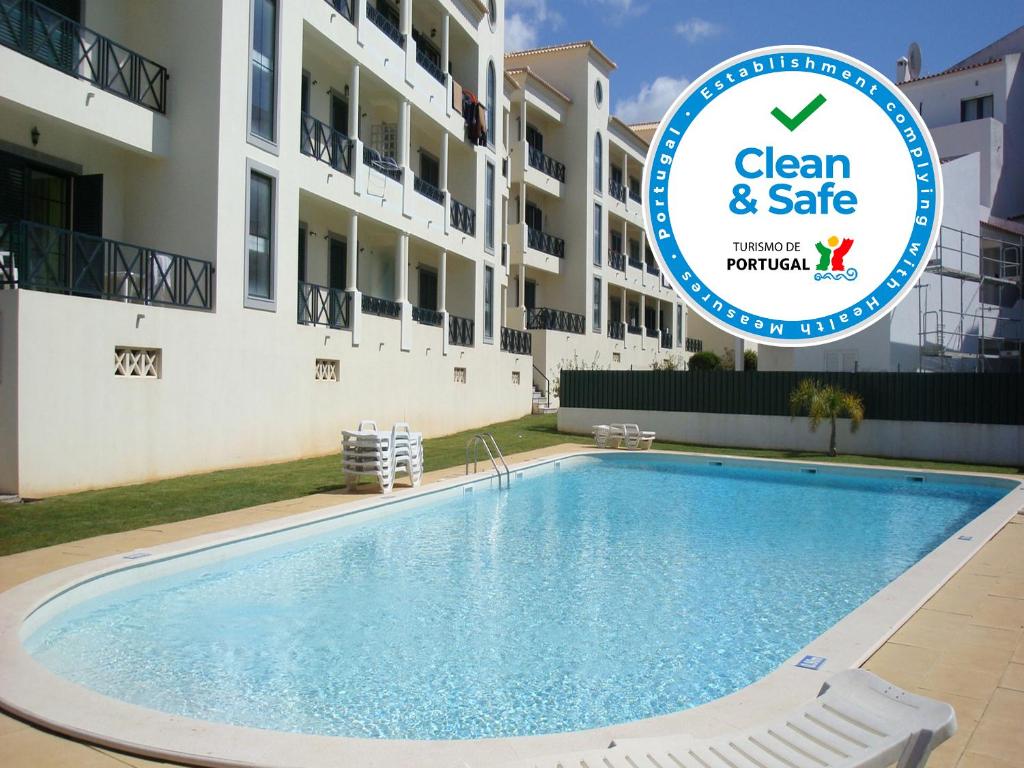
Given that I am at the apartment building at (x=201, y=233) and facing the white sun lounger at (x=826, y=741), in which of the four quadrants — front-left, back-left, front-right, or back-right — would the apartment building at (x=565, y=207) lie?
back-left

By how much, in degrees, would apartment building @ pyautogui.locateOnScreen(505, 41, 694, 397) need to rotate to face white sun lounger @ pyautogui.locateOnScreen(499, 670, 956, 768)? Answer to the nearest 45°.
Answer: approximately 45° to its right

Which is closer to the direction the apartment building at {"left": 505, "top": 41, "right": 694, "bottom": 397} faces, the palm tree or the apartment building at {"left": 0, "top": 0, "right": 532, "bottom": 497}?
the palm tree

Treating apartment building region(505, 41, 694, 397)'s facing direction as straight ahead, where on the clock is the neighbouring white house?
The neighbouring white house is roughly at 11 o'clock from the apartment building.

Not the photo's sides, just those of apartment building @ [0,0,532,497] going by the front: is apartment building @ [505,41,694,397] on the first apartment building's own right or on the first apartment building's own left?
on the first apartment building's own left

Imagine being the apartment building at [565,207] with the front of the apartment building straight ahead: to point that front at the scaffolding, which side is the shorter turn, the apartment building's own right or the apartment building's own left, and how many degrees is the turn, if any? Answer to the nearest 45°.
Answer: approximately 45° to the apartment building's own left

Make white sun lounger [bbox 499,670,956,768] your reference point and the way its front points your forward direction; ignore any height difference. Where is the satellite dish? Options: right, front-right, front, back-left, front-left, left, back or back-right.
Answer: back-right

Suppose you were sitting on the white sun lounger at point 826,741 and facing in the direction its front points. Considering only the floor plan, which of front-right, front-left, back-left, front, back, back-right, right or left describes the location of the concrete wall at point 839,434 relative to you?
back-right

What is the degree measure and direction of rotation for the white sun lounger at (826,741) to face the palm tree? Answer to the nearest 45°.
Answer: approximately 135° to its right

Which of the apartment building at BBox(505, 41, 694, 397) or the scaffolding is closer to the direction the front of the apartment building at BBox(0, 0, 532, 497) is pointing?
the scaffolding

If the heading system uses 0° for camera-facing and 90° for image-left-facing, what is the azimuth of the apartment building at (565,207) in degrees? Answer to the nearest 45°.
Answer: approximately 315°
